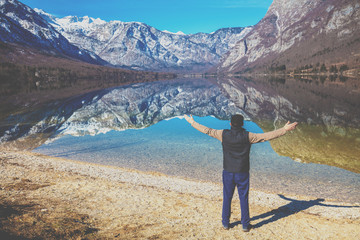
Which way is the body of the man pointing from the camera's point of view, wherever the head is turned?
away from the camera
